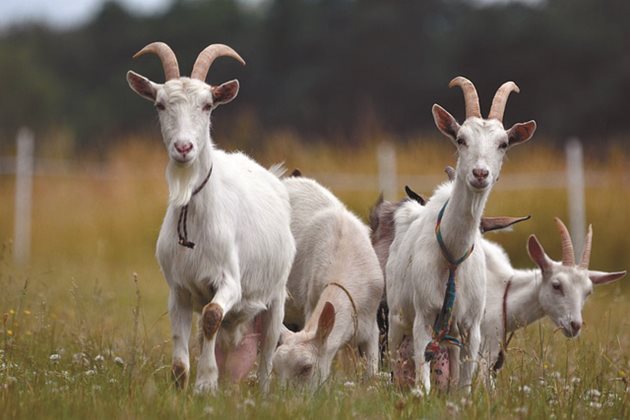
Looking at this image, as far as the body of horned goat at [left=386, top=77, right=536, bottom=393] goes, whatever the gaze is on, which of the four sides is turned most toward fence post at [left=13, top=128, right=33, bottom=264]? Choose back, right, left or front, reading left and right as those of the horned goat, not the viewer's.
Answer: back

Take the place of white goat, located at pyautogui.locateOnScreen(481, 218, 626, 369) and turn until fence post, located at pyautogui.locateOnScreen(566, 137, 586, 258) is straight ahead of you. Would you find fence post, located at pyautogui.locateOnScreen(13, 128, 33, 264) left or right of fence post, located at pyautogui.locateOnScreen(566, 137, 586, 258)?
left

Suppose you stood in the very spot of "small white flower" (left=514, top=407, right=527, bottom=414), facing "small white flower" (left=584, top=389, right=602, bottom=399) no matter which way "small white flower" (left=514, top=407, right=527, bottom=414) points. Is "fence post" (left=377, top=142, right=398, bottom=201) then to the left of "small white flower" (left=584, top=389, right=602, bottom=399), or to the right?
left

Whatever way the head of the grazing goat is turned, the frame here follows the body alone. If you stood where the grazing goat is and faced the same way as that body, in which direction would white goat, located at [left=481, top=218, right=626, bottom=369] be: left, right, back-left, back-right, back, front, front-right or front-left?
left

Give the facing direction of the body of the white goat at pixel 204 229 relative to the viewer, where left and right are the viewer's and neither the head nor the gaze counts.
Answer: facing the viewer and to the left of the viewer

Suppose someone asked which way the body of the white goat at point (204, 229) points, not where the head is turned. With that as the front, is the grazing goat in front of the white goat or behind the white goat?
behind

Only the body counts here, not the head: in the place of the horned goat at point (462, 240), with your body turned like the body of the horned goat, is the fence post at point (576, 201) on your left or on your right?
on your left

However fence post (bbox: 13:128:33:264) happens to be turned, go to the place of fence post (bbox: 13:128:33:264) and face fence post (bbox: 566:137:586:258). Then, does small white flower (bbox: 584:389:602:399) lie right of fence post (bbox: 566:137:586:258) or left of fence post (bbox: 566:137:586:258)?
right

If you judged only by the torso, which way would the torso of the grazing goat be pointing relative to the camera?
toward the camera

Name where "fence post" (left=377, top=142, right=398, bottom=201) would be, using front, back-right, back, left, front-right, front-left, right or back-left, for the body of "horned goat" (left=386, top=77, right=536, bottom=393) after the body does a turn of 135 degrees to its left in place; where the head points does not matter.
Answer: front

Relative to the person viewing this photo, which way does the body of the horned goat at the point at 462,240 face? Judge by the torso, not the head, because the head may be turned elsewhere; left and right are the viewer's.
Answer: facing the viewer and to the right of the viewer

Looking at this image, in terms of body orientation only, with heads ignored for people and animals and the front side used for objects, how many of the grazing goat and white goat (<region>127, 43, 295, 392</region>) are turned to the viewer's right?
0

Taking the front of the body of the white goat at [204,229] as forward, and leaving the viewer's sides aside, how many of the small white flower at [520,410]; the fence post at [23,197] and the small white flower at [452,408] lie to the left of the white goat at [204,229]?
2

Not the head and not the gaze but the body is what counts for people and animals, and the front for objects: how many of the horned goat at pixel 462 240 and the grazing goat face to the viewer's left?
0
